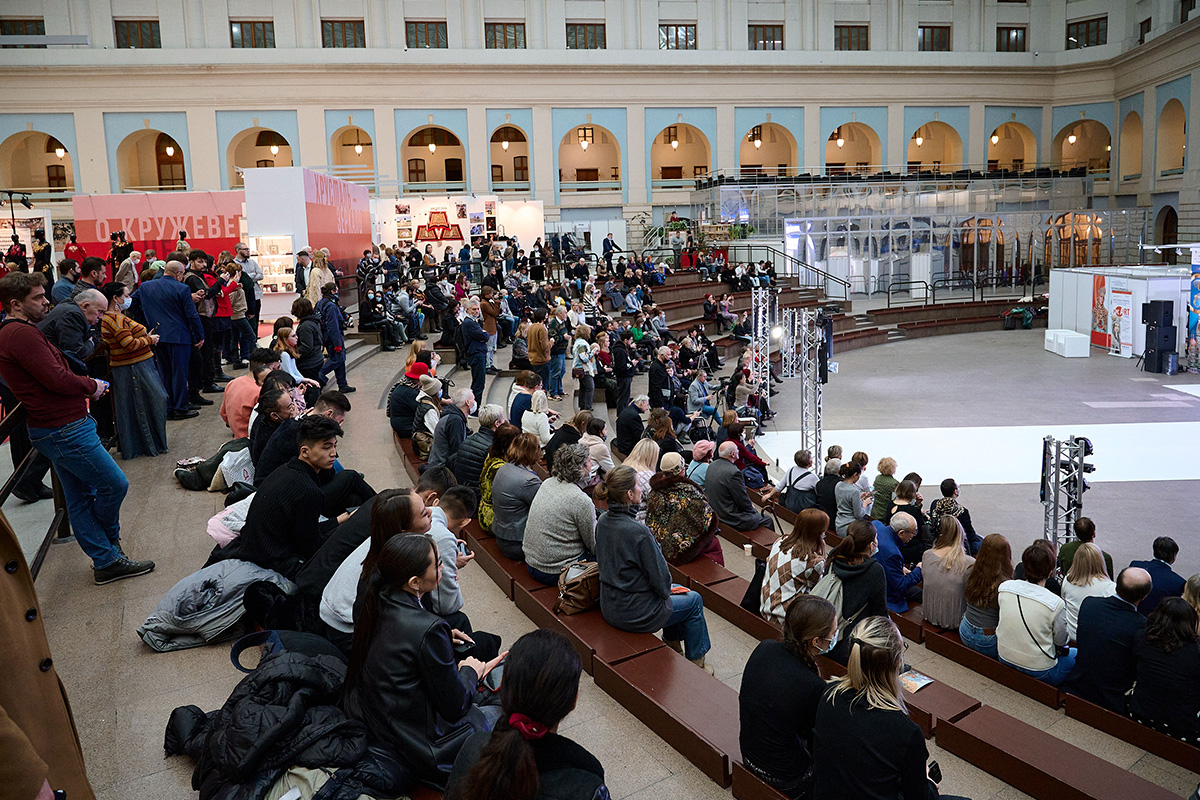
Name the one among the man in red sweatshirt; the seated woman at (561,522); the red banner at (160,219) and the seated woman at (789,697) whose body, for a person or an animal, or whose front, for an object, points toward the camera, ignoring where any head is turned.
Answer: the red banner

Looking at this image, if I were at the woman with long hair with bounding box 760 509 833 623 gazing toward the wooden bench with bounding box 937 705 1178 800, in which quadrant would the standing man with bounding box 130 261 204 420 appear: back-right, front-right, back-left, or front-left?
back-right

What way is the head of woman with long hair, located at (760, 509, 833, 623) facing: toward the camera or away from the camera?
away from the camera

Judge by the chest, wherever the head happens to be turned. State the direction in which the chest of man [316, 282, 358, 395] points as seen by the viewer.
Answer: to the viewer's right

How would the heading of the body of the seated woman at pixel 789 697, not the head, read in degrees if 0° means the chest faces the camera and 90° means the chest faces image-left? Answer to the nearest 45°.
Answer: approximately 225°

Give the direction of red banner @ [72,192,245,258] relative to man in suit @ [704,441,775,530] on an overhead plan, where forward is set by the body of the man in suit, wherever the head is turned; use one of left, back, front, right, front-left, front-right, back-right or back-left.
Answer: left

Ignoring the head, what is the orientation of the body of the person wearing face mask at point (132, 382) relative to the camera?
to the viewer's right

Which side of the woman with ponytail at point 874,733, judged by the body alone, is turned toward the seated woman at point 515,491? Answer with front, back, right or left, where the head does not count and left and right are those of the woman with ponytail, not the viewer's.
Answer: left

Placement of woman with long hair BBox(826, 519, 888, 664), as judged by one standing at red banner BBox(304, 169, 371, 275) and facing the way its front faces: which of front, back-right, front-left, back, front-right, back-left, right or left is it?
front-right

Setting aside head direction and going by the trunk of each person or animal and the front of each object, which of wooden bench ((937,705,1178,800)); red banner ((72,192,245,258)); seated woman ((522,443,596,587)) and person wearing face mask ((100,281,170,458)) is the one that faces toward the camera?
the red banner
